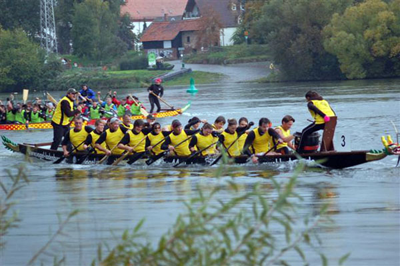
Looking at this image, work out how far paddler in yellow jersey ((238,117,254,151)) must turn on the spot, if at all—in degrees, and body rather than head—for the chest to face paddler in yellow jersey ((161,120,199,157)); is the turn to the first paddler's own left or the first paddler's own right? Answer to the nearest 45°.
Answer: approximately 135° to the first paddler's own right

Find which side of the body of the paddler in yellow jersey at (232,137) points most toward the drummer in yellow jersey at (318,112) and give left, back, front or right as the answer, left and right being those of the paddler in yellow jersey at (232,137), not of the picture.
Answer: front

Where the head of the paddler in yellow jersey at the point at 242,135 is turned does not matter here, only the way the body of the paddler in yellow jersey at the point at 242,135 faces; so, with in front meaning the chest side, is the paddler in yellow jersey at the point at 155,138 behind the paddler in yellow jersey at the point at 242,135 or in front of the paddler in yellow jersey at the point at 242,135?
behind

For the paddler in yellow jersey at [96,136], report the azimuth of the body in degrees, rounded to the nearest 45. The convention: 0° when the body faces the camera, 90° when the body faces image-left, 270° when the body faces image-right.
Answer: approximately 315°

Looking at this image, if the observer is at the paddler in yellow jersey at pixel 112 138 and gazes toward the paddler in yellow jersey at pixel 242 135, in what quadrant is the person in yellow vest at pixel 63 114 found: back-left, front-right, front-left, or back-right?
back-left

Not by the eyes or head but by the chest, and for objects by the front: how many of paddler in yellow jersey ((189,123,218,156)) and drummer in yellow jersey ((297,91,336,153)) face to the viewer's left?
1

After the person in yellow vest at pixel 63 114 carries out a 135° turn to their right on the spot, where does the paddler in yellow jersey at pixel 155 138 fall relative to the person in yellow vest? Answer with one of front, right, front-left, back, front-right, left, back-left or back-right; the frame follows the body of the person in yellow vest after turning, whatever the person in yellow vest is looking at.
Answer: left

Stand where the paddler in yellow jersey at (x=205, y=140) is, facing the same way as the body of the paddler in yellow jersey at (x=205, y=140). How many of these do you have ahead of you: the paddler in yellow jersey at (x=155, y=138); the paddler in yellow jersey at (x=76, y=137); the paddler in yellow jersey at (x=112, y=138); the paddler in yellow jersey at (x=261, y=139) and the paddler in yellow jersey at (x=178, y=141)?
1

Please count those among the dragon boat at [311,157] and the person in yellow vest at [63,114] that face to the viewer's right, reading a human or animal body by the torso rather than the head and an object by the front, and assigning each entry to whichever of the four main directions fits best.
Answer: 2

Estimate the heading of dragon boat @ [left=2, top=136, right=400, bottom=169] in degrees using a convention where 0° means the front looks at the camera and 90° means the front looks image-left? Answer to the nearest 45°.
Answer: approximately 270°

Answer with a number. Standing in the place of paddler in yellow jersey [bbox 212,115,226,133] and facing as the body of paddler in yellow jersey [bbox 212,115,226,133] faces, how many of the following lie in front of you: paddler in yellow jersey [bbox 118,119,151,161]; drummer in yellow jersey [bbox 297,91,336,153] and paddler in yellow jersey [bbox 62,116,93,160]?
1

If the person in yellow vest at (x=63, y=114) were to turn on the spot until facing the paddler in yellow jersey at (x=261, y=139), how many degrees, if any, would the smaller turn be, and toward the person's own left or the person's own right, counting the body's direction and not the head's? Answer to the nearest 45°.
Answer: approximately 45° to the person's own right

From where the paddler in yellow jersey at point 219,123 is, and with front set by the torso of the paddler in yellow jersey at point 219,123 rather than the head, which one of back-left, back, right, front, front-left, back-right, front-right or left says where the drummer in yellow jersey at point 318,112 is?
front

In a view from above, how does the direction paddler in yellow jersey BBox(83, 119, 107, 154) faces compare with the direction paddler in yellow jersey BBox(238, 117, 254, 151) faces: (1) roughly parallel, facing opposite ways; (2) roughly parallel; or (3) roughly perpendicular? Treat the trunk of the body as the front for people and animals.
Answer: roughly parallel

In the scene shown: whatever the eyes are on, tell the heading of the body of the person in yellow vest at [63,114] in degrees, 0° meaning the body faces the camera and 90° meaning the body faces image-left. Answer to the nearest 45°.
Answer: approximately 270°
